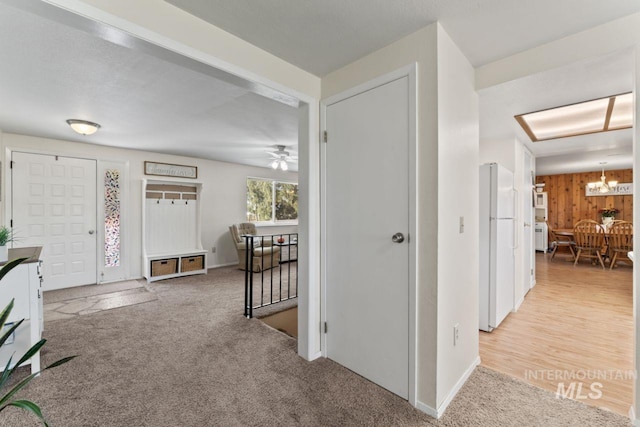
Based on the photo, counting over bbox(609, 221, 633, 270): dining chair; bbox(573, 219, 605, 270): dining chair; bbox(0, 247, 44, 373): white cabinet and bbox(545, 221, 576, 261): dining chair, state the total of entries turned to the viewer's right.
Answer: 2

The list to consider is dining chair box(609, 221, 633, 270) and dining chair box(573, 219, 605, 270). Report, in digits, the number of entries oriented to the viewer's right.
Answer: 0

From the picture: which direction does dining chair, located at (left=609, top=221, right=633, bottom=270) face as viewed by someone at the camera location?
facing away from the viewer

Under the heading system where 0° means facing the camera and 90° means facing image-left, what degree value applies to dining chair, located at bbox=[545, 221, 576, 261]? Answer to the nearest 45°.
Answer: approximately 270°

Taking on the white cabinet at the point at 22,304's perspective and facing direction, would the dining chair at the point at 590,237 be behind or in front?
in front

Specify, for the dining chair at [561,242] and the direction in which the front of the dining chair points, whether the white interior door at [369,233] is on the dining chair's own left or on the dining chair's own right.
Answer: on the dining chair's own right

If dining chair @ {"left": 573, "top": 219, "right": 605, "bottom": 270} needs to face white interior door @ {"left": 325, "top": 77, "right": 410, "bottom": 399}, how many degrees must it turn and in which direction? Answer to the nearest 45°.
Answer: approximately 180°

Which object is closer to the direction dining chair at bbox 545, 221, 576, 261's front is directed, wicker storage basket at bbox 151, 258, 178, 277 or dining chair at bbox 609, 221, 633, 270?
the dining chair

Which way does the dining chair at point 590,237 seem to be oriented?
away from the camera

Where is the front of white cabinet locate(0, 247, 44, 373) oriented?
to the viewer's right
